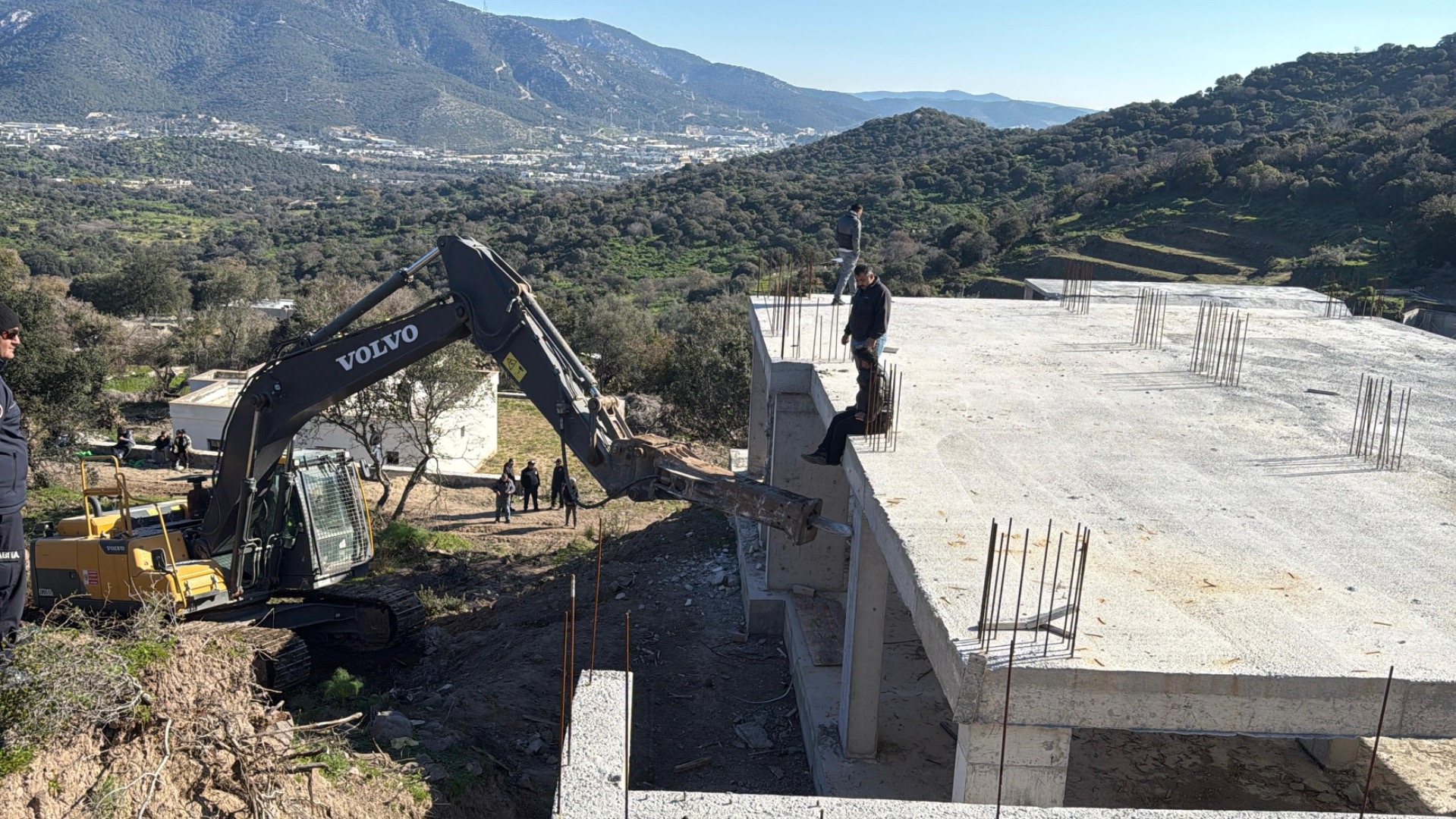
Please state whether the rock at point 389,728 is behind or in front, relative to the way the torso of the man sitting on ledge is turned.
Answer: in front

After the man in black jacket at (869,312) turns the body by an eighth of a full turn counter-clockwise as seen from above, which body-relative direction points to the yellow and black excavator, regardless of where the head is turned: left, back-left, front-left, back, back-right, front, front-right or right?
right

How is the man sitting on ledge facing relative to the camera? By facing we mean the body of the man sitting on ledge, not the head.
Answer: to the viewer's left

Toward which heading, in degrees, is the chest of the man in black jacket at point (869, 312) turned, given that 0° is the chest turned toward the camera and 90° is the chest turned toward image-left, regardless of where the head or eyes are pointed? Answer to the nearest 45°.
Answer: approximately 45°

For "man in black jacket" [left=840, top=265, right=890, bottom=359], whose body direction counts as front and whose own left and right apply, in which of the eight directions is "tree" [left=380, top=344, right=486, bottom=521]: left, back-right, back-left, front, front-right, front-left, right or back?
right

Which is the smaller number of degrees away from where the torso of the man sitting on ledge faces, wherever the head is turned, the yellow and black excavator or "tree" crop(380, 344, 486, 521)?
the yellow and black excavator

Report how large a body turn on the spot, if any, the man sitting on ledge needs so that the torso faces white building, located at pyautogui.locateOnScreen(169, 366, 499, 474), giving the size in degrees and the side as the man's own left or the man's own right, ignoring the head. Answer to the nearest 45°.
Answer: approximately 45° to the man's own right

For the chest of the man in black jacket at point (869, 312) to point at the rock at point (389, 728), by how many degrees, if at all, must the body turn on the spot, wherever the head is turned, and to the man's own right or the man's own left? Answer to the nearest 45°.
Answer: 0° — they already face it
